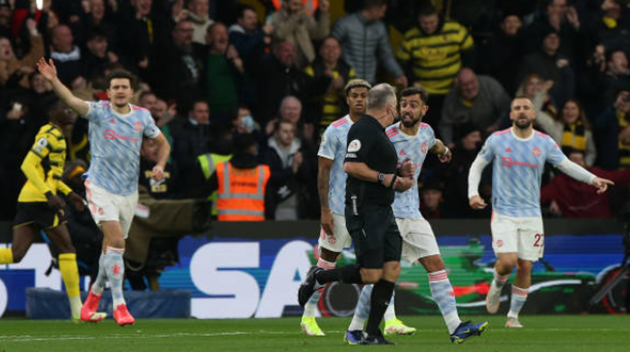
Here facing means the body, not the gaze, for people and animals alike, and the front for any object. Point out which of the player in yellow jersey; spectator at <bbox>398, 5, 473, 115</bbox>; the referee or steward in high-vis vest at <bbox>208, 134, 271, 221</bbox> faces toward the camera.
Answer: the spectator

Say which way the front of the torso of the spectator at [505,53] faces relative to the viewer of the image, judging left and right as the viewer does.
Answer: facing the viewer and to the left of the viewer

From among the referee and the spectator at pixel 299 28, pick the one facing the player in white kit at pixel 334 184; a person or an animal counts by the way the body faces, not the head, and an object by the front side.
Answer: the spectator

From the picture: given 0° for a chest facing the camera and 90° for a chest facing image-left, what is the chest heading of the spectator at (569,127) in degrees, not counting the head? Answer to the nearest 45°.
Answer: approximately 0°

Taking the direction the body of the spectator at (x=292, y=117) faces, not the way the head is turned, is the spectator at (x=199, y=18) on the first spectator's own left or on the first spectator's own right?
on the first spectator's own right

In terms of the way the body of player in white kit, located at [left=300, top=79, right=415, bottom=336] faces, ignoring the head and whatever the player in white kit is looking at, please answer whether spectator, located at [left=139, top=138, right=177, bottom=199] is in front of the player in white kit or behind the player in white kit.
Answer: behind

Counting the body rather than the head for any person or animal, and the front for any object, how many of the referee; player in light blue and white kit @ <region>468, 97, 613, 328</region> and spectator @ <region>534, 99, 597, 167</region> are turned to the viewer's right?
1

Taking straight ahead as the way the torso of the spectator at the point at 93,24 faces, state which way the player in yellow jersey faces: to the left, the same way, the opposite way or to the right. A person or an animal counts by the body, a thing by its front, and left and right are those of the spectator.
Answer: to the left
